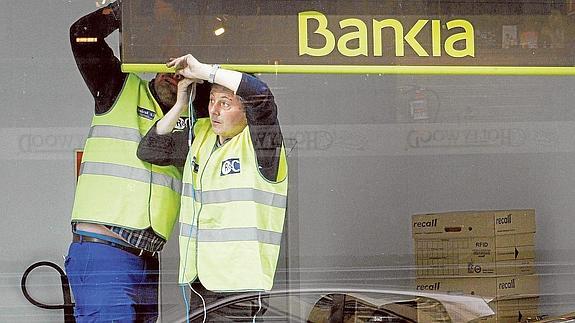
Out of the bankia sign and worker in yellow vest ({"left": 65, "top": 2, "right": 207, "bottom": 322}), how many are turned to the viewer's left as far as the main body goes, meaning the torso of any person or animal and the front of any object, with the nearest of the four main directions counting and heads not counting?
0

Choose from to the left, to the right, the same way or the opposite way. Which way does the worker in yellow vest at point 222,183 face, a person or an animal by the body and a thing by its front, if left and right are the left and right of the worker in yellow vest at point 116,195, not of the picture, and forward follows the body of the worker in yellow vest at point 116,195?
to the right

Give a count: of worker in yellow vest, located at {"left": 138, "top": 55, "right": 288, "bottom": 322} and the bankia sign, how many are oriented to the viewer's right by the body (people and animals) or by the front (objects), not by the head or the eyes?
0

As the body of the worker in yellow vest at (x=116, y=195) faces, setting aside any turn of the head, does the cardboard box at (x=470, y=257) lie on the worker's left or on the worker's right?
on the worker's left

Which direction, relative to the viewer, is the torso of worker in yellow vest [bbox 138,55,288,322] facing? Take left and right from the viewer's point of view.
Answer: facing the viewer and to the left of the viewer

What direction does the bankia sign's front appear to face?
toward the camera

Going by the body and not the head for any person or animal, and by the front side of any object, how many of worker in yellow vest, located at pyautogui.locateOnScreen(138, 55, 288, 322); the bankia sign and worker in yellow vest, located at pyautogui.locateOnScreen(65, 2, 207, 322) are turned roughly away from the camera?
0

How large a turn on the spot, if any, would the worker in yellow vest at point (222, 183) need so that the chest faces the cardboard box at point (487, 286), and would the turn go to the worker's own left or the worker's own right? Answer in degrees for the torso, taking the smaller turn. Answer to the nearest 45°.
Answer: approximately 135° to the worker's own left

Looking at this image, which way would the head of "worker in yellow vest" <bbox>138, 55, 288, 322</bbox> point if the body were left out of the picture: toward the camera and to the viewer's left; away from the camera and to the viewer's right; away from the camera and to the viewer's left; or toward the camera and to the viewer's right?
toward the camera and to the viewer's left
